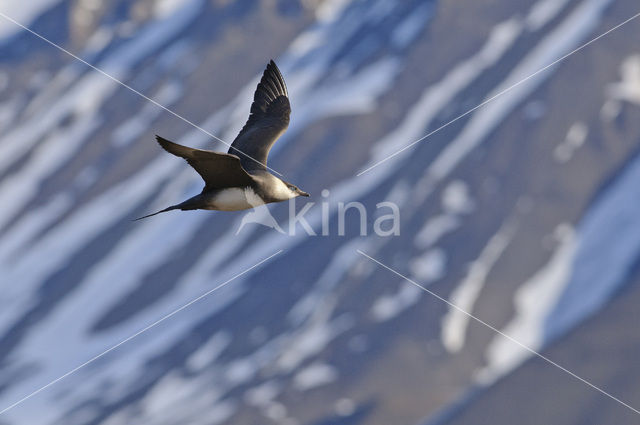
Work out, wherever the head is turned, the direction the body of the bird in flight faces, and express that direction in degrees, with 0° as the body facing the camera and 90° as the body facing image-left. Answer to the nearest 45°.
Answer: approximately 270°
